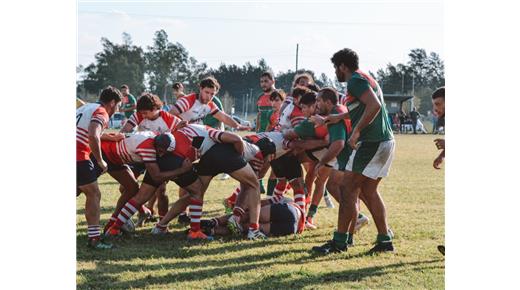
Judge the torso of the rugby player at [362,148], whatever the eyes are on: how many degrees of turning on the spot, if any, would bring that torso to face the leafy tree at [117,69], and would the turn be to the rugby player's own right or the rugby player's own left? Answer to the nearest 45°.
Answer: approximately 45° to the rugby player's own right

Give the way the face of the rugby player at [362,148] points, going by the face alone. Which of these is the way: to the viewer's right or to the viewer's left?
to the viewer's left

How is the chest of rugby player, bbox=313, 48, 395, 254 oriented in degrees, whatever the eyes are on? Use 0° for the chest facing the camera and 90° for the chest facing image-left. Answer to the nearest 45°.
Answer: approximately 90°

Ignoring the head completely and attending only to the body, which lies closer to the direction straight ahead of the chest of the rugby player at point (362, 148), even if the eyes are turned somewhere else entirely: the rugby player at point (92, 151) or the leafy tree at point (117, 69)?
the rugby player

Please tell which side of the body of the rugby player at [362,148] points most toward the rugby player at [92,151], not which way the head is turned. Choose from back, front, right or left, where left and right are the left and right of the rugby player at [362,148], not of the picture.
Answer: front

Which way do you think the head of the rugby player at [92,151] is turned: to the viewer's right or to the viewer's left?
to the viewer's right

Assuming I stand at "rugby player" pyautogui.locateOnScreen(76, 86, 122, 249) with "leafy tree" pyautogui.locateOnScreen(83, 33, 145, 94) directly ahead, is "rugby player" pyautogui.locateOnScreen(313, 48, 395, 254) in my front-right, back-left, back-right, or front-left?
back-right
